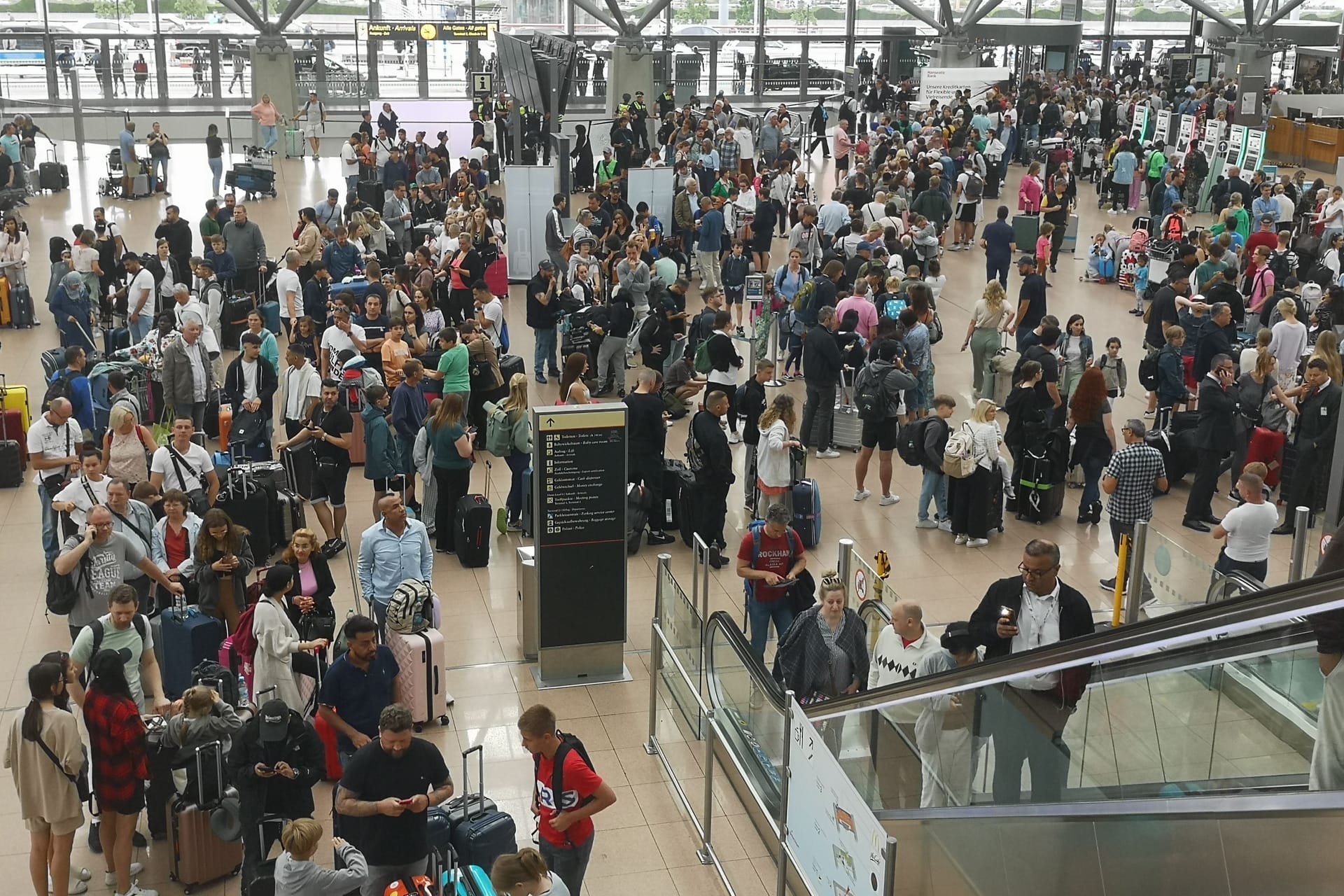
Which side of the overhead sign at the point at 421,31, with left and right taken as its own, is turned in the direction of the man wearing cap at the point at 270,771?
front

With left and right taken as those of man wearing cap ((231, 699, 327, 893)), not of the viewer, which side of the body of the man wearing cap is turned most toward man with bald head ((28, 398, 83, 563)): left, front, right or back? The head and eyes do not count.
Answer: back

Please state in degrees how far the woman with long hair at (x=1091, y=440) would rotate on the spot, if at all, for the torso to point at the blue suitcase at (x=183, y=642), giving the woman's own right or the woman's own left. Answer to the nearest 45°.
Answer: approximately 135° to the woman's own left

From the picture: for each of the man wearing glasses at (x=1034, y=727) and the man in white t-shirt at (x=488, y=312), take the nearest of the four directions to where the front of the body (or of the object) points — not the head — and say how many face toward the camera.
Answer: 1

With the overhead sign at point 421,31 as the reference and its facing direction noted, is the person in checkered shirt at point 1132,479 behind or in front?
in front

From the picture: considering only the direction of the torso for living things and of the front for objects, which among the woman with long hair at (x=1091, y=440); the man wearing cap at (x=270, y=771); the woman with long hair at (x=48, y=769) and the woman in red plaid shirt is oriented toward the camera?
the man wearing cap

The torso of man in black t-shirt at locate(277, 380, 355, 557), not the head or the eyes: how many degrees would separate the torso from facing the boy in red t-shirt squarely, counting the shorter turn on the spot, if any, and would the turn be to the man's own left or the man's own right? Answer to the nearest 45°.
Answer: approximately 45° to the man's own left

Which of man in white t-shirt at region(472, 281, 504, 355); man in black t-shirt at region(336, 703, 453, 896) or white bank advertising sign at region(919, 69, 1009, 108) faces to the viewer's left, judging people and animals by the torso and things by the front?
the man in white t-shirt

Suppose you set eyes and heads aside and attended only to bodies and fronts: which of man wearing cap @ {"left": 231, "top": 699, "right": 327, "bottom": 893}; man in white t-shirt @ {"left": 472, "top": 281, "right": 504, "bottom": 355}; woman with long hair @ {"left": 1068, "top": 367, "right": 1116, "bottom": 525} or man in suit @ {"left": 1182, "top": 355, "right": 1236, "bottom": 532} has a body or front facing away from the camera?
the woman with long hair

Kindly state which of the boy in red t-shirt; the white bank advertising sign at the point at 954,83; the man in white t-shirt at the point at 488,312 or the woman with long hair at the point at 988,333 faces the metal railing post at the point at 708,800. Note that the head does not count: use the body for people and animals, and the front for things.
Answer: the white bank advertising sign

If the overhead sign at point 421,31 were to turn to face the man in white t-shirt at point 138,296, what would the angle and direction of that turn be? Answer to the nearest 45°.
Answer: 0° — it already faces them
